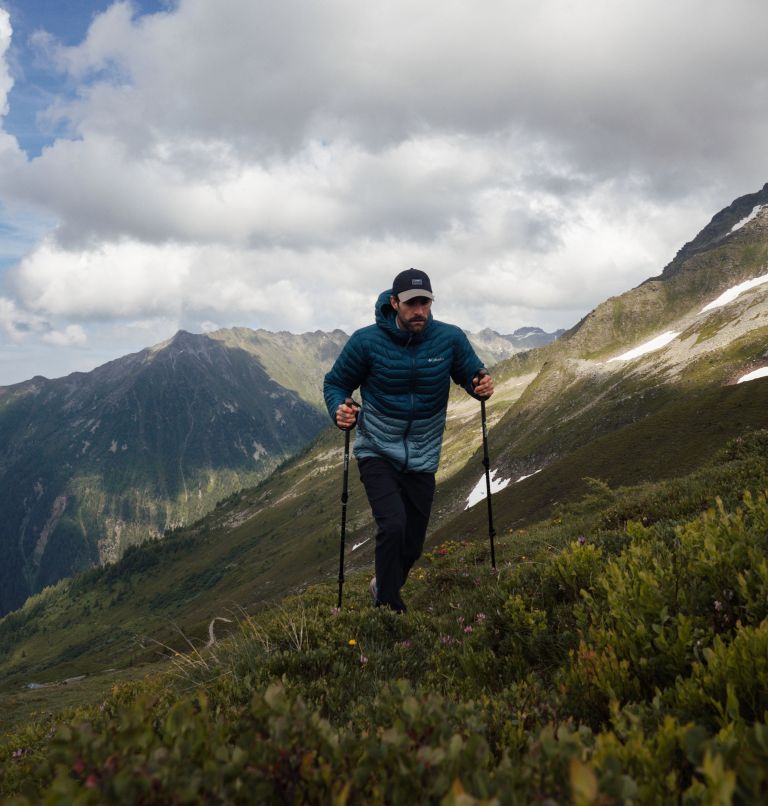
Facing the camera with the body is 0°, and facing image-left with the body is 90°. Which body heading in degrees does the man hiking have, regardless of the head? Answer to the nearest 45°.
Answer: approximately 0°
